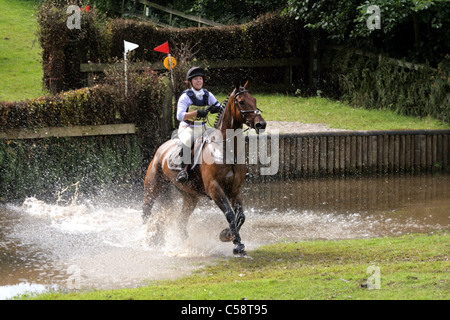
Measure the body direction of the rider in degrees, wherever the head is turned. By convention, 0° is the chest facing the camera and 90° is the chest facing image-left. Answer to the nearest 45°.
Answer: approximately 315°

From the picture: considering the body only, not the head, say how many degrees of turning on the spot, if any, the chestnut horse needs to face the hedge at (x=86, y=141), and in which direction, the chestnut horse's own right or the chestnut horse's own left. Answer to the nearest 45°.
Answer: approximately 180°

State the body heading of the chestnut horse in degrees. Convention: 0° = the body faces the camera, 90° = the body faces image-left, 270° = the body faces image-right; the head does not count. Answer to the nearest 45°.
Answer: approximately 315°

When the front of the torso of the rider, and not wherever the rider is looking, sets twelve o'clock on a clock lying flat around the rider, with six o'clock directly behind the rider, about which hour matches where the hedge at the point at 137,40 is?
The hedge is roughly at 7 o'clock from the rider.

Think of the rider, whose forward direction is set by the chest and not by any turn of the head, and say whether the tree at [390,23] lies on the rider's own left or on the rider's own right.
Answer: on the rider's own left
